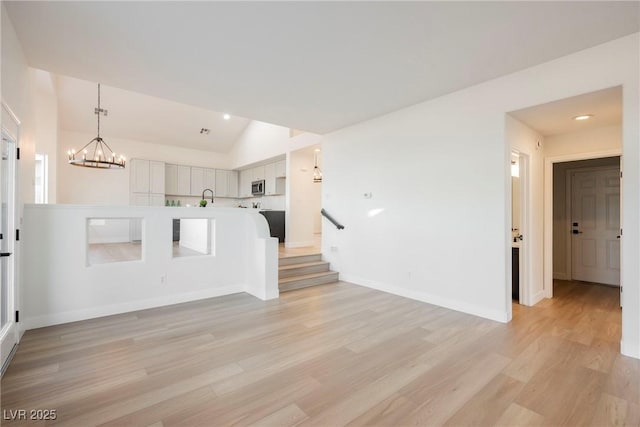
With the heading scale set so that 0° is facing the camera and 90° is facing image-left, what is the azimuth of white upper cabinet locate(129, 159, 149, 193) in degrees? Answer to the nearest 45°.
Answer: approximately 0°

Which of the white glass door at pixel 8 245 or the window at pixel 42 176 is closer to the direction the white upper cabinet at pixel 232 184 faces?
the white glass door

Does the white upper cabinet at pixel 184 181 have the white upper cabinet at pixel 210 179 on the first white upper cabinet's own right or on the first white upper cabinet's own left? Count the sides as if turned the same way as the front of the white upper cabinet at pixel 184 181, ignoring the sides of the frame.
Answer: on the first white upper cabinet's own left

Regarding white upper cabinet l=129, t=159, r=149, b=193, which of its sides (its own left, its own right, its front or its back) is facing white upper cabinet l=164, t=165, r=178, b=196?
left

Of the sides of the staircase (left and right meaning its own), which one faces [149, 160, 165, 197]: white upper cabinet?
back

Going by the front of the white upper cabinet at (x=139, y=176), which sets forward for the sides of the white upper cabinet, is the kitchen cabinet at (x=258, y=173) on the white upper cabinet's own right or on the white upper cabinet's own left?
on the white upper cabinet's own left

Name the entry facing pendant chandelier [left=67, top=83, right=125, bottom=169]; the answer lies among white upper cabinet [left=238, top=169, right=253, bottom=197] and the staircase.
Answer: the white upper cabinet

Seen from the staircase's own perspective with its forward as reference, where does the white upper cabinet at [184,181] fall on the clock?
The white upper cabinet is roughly at 6 o'clock from the staircase.

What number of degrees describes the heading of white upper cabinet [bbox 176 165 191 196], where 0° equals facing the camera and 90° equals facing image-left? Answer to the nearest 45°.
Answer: approximately 0°

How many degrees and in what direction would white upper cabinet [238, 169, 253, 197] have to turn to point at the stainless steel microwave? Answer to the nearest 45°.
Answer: approximately 45° to its left

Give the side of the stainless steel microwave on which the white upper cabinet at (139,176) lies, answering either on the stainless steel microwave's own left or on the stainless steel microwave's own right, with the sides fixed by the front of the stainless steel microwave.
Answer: on the stainless steel microwave's own right

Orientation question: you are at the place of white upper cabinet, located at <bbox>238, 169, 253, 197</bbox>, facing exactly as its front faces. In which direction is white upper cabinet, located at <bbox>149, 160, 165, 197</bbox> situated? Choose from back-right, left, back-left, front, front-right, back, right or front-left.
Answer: front-right
